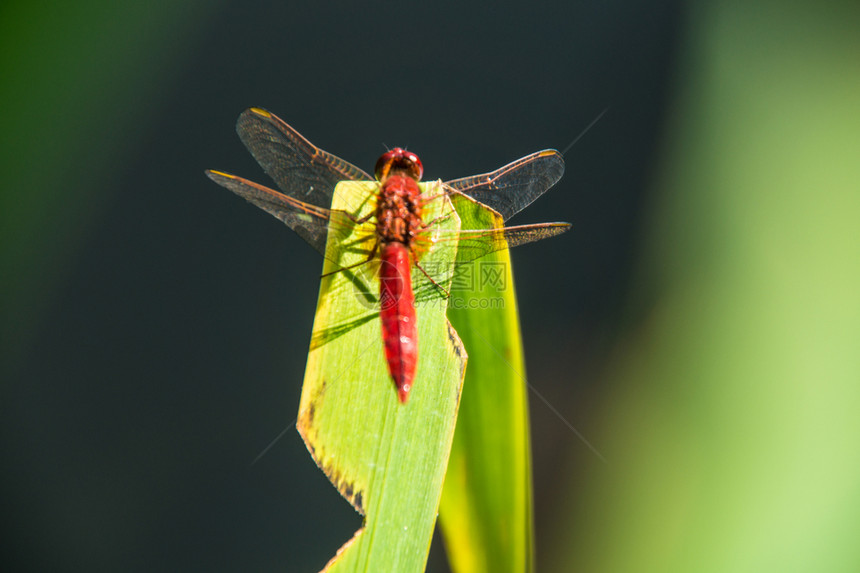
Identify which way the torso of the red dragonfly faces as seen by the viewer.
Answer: away from the camera
